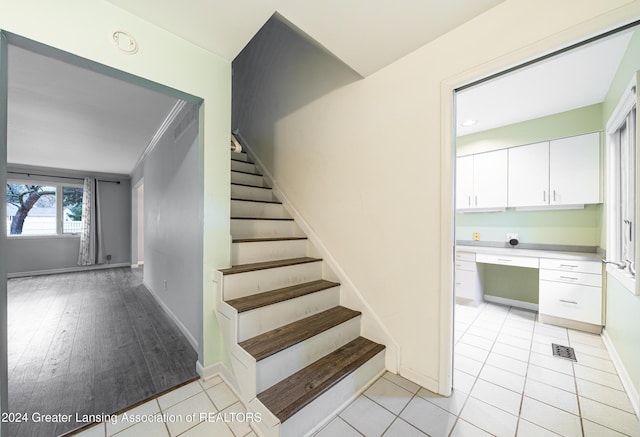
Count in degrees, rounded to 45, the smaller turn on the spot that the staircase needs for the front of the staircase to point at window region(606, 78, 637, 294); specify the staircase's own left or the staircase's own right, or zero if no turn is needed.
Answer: approximately 45° to the staircase's own left

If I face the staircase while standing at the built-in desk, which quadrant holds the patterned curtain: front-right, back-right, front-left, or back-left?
front-right

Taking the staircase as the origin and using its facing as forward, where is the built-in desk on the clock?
The built-in desk is roughly at 10 o'clock from the staircase.

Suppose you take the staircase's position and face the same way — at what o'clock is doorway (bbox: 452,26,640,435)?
The doorway is roughly at 10 o'clock from the staircase.

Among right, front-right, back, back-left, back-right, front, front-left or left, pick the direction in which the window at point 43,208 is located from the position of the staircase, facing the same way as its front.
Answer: back

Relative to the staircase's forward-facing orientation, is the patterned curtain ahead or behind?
behind

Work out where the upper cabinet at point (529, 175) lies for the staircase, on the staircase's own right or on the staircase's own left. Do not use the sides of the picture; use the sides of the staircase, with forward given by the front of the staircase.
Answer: on the staircase's own left

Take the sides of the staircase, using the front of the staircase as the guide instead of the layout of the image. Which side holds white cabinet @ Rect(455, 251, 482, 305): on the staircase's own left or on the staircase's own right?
on the staircase's own left

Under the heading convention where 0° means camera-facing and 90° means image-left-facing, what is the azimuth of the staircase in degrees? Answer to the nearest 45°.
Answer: approximately 315°

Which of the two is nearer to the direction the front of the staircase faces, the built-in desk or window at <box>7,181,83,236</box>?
the built-in desk

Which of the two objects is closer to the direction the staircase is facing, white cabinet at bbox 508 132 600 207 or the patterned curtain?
the white cabinet
